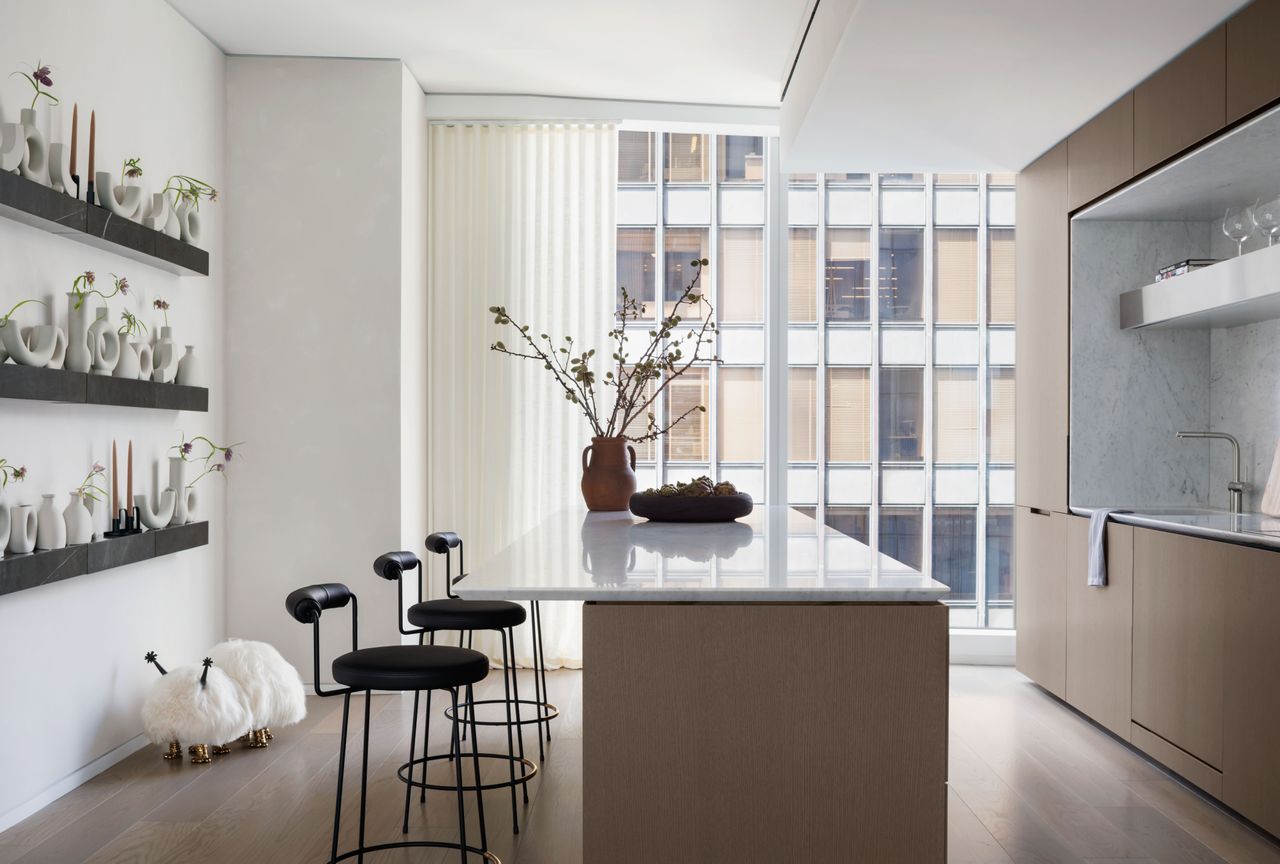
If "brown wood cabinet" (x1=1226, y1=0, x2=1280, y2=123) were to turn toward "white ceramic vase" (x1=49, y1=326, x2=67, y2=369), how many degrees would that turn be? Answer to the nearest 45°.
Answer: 0° — it already faces it

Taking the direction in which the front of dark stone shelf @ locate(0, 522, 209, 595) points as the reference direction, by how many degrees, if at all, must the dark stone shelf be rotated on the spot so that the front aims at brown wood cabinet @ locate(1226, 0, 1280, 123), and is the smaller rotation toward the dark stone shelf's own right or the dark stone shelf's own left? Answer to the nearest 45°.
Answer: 0° — it already faces it

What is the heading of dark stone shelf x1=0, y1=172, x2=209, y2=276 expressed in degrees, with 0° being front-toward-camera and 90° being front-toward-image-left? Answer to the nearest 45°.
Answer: approximately 315°

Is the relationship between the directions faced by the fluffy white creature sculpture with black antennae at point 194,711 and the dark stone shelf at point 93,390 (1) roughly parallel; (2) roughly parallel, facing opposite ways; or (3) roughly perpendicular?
roughly perpendicular

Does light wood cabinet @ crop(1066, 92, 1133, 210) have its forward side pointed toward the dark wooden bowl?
yes

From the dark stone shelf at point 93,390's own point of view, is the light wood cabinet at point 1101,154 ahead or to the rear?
ahead

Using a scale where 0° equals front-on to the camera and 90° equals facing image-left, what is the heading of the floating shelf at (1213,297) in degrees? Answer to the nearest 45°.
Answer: approximately 45°

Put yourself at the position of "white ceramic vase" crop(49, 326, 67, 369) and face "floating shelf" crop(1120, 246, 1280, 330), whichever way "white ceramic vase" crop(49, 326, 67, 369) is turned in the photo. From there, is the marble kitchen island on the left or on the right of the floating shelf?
right

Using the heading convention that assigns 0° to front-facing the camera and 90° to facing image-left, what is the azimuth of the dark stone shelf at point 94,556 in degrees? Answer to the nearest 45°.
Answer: approximately 315°
